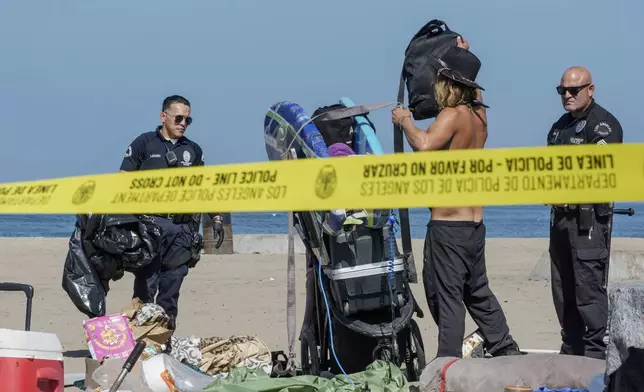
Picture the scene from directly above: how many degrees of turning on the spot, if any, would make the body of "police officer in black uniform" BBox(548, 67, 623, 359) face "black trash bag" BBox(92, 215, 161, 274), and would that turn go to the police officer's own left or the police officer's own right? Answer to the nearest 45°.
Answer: approximately 45° to the police officer's own right

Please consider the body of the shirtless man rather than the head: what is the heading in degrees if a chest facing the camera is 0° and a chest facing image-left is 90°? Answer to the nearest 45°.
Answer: approximately 135°

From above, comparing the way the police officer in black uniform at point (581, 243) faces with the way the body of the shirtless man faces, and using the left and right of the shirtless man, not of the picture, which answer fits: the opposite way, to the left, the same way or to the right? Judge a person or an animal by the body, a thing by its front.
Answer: to the left

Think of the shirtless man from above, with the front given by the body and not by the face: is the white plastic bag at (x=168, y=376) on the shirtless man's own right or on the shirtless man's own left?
on the shirtless man's own left

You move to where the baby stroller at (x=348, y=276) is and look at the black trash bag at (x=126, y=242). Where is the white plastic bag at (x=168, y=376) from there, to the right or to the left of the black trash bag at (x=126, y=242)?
left

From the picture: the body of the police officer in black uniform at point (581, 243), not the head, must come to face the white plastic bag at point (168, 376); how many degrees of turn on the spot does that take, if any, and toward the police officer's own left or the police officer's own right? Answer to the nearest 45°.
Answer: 0° — they already face it

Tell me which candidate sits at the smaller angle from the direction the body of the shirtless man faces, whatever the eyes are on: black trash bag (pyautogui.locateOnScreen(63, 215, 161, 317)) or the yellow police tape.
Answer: the black trash bag
